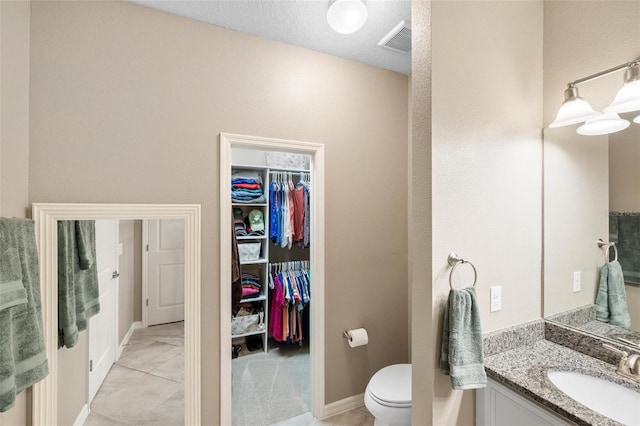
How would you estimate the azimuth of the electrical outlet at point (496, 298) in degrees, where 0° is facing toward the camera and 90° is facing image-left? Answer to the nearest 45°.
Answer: approximately 315°

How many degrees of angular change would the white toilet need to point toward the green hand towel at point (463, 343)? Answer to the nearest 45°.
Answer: approximately 90° to its left

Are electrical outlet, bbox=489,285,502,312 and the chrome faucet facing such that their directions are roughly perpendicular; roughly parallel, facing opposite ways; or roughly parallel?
roughly perpendicular

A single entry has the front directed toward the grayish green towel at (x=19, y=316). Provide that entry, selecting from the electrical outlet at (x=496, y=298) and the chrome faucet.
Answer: the chrome faucet

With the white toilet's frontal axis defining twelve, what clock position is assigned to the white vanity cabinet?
The white vanity cabinet is roughly at 9 o'clock from the white toilet.
